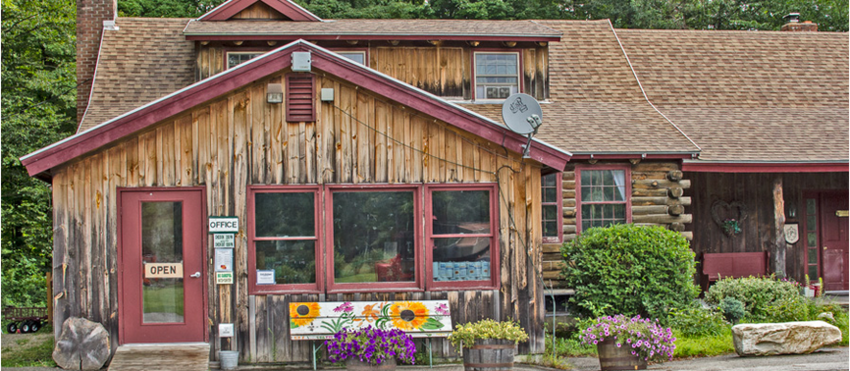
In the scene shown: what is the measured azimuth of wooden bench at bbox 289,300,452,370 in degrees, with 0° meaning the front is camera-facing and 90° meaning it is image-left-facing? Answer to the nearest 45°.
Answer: approximately 0°

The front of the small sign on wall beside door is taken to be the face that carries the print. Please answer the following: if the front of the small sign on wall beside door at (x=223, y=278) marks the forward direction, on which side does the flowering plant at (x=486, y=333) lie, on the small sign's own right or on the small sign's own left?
on the small sign's own left

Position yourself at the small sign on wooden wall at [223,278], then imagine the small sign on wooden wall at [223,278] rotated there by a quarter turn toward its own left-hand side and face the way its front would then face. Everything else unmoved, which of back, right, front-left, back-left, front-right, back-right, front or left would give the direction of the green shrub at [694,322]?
front
